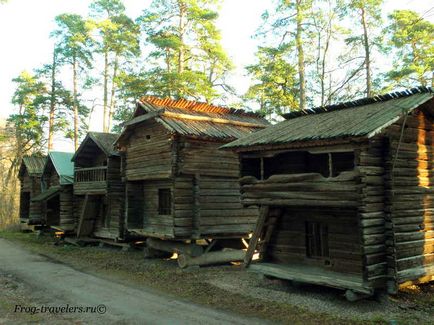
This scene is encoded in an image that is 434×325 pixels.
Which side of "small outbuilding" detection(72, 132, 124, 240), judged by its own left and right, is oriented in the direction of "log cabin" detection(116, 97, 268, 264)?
left

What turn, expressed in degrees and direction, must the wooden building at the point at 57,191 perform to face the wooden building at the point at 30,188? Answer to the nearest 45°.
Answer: approximately 135° to its right

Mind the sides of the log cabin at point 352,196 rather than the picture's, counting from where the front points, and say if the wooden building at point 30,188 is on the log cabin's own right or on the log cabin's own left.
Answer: on the log cabin's own right

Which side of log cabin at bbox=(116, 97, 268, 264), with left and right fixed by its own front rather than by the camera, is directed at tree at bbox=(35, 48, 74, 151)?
right

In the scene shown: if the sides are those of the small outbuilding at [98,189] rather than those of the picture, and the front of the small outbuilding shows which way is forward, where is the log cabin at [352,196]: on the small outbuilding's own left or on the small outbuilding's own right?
on the small outbuilding's own left

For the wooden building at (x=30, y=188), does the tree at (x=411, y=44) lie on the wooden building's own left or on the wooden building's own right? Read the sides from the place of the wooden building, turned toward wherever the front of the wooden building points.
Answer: on the wooden building's own left

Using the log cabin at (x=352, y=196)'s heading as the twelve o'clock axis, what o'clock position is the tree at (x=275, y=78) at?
The tree is roughly at 4 o'clock from the log cabin.

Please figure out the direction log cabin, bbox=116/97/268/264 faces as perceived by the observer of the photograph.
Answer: facing the viewer and to the left of the viewer

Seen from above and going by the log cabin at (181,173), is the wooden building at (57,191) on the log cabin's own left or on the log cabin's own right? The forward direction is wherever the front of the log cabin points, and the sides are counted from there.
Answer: on the log cabin's own right
